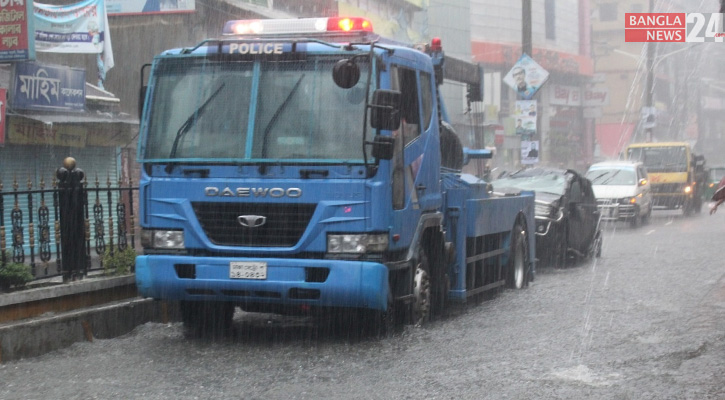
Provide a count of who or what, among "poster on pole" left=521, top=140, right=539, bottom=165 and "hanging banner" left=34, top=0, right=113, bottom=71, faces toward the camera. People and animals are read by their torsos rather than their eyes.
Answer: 2

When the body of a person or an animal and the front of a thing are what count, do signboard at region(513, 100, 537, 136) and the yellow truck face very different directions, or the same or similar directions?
same or similar directions

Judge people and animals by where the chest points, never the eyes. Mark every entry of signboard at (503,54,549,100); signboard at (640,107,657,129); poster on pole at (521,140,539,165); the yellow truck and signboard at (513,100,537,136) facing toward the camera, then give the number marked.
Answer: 5

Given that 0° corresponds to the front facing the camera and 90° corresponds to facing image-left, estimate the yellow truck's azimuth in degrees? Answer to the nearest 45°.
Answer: approximately 0°

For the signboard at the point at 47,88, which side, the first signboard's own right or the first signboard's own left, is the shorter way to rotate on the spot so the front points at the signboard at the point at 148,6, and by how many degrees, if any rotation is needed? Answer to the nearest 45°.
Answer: approximately 135° to the first signboard's own left

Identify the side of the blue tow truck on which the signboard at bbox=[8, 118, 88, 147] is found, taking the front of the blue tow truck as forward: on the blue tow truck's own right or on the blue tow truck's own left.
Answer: on the blue tow truck's own right

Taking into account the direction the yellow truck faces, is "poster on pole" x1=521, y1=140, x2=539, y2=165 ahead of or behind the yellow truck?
ahead

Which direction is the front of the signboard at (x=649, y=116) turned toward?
toward the camera

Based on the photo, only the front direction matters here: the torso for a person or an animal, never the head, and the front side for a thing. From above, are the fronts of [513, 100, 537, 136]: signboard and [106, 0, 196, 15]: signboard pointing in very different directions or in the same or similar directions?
same or similar directions

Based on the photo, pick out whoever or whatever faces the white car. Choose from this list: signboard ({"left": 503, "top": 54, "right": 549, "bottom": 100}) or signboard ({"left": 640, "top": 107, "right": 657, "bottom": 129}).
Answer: signboard ({"left": 640, "top": 107, "right": 657, "bottom": 129})

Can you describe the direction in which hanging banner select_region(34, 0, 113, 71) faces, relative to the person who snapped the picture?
facing the viewer

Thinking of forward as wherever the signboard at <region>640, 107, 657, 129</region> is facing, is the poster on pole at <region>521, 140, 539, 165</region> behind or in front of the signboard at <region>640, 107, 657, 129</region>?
in front

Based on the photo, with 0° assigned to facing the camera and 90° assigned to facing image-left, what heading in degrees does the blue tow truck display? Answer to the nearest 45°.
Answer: approximately 45°

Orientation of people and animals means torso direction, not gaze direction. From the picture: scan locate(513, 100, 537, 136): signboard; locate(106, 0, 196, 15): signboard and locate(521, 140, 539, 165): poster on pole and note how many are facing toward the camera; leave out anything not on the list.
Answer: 3

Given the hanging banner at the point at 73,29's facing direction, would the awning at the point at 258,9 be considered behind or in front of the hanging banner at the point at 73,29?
behind

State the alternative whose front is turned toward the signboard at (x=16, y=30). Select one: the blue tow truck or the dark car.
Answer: the dark car
